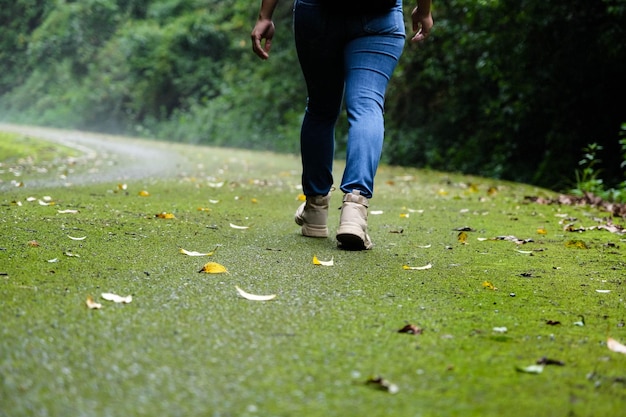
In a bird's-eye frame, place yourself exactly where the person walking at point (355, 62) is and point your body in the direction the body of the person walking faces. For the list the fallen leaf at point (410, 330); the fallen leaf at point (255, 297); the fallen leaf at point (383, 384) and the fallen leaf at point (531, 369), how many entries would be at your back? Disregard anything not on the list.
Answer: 4

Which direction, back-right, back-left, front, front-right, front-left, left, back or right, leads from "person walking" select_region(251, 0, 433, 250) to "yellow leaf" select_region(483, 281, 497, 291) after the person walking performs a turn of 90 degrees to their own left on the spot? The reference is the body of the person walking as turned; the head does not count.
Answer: back-left

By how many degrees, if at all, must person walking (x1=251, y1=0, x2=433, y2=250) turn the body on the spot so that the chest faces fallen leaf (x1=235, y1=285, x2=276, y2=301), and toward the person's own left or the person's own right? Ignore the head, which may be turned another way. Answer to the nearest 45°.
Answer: approximately 180°

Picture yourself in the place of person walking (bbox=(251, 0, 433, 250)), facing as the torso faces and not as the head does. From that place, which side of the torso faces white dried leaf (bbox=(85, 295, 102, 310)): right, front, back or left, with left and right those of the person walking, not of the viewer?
back

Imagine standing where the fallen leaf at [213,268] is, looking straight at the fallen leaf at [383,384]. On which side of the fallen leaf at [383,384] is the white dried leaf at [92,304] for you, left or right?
right

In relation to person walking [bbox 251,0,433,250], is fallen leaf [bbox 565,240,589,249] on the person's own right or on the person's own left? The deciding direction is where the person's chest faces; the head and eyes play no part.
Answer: on the person's own right

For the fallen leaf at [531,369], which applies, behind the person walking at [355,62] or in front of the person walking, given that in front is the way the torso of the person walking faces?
behind

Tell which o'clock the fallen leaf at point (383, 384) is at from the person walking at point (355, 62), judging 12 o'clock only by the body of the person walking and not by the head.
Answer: The fallen leaf is roughly at 6 o'clock from the person walking.

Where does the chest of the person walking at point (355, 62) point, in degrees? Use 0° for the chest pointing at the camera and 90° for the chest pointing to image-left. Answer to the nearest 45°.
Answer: approximately 180°

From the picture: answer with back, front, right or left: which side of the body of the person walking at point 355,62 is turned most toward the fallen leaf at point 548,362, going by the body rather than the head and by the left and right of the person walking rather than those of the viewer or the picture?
back

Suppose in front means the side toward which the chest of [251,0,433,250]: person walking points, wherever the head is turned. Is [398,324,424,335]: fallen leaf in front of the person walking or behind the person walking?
behind
